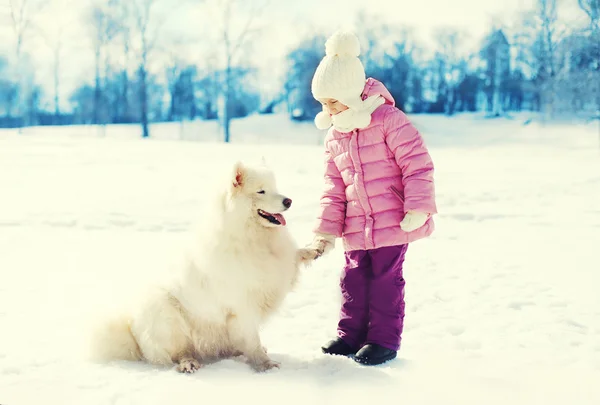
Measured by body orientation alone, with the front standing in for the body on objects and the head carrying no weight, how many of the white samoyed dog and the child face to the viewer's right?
1

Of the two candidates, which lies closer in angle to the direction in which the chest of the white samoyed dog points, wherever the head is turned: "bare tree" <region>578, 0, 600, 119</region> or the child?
the child

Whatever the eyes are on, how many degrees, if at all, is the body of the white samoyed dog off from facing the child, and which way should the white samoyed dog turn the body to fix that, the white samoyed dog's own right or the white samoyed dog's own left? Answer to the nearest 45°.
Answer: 0° — it already faces them

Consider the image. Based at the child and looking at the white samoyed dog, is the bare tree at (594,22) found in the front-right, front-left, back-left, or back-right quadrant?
back-right

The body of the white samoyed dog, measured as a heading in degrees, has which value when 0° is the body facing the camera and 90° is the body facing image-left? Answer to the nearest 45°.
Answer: approximately 270°

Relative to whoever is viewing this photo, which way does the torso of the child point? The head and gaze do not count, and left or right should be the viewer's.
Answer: facing the viewer and to the left of the viewer

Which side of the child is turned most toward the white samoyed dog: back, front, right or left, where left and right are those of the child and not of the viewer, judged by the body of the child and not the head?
front

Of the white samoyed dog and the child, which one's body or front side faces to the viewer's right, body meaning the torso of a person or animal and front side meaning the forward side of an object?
the white samoyed dog

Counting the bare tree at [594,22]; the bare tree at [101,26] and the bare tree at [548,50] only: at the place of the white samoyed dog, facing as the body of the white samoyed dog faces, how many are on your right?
0

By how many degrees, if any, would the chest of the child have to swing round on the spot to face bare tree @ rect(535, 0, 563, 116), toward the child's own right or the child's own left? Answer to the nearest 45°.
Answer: approximately 135° to the child's own right

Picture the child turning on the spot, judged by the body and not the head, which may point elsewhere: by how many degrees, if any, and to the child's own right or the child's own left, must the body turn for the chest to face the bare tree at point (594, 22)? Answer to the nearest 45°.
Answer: approximately 135° to the child's own right

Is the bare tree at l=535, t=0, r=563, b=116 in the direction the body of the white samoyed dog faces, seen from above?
no

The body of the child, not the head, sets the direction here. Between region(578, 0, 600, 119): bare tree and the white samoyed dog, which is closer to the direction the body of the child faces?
the white samoyed dog

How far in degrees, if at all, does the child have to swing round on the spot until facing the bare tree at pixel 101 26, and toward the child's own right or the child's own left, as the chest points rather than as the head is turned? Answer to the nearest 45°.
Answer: approximately 90° to the child's own right

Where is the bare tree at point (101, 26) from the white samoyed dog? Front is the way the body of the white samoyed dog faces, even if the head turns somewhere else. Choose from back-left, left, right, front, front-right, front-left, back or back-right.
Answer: left
